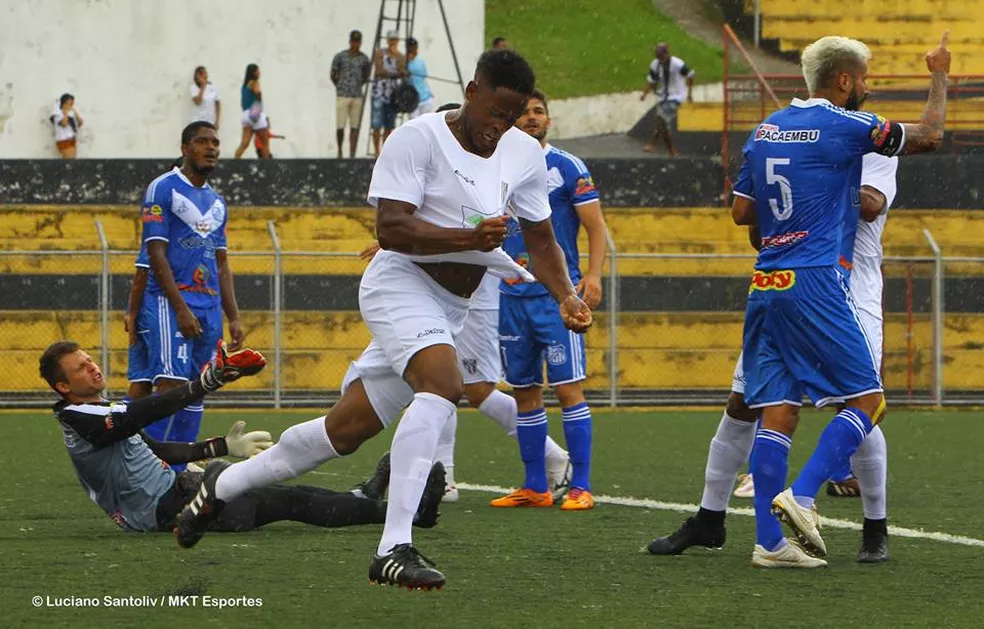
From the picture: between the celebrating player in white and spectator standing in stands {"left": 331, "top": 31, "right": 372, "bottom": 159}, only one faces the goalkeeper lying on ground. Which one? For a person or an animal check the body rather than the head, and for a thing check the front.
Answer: the spectator standing in stands

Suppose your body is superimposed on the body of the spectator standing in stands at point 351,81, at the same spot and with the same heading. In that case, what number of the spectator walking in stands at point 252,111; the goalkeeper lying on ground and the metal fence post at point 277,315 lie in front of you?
2

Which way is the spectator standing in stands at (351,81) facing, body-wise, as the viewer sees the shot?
toward the camera

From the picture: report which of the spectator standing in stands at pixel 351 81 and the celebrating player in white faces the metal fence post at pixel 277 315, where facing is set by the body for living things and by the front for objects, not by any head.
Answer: the spectator standing in stands

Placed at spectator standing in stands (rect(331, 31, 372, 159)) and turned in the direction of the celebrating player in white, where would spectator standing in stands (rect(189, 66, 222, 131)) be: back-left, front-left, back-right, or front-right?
back-right

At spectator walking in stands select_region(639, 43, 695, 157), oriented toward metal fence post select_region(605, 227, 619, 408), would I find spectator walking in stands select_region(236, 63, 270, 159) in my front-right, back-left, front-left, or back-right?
front-right

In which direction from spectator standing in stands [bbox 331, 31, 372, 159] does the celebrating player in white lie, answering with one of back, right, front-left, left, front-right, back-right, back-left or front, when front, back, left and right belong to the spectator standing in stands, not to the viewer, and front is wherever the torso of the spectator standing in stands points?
front

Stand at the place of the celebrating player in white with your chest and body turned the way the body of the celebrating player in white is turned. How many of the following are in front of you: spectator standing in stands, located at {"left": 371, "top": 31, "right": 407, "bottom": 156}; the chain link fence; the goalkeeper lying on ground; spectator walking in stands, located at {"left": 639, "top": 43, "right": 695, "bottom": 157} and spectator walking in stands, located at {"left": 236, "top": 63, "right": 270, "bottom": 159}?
0

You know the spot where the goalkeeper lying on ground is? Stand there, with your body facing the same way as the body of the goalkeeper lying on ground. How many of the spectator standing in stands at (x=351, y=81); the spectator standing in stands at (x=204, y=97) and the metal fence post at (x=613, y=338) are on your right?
0

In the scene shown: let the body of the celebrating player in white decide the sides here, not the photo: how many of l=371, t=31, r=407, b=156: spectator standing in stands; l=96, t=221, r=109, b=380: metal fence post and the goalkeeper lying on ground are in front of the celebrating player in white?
0

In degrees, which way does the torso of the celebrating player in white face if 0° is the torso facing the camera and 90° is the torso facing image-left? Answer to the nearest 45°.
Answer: approximately 315°

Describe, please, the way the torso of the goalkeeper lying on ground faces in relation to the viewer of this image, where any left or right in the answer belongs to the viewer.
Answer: facing to the right of the viewer

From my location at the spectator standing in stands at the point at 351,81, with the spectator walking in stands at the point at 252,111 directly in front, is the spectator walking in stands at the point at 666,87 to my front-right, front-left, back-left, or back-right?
back-right

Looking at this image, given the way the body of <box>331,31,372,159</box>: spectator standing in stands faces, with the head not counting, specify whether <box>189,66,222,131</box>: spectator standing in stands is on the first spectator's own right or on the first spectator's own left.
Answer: on the first spectator's own right

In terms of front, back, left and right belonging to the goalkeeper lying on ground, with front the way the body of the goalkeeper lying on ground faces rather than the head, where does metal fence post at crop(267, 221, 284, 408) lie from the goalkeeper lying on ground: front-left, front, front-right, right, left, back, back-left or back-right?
left
